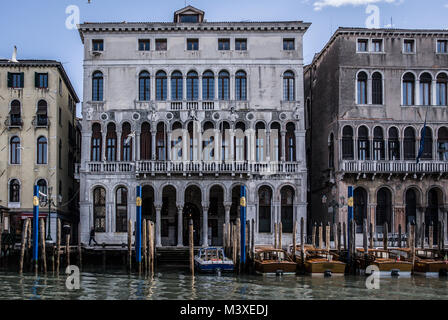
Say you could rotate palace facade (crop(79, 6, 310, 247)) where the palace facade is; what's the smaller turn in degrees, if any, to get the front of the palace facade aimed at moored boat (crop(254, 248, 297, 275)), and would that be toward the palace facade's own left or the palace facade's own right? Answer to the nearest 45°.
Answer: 0° — it already faces it

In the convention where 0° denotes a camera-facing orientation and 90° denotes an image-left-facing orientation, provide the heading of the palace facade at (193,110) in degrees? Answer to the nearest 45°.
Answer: approximately 0°

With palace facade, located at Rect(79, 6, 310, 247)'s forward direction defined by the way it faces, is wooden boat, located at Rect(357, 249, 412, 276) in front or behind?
in front

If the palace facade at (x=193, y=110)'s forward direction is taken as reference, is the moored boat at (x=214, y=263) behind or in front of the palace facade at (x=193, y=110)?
in front
